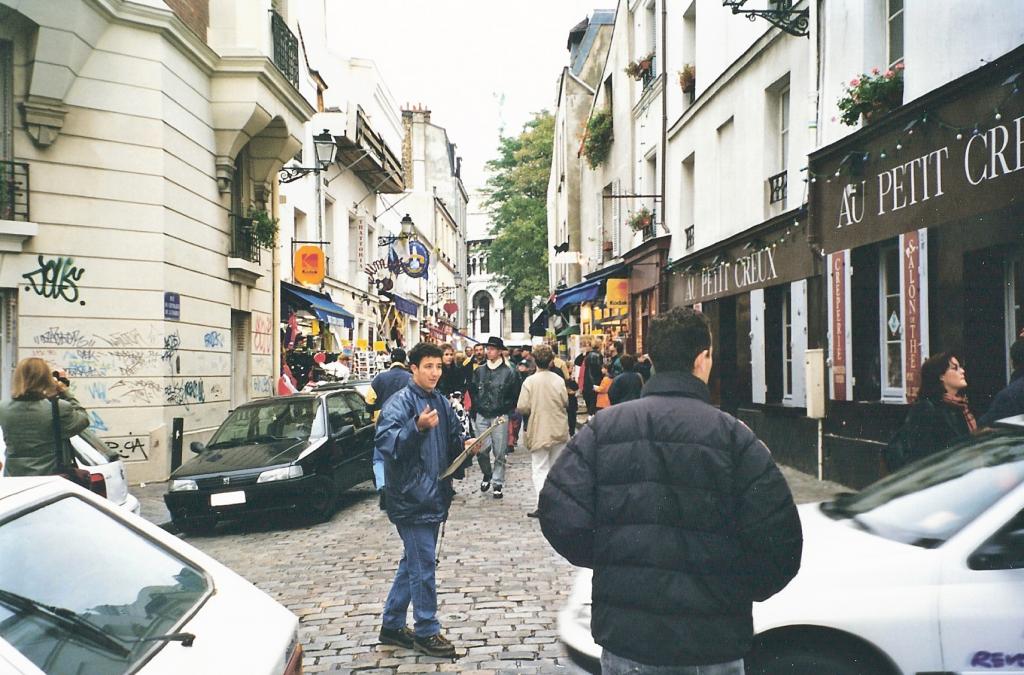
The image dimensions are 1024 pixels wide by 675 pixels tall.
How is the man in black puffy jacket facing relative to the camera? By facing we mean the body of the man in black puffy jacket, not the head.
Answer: away from the camera

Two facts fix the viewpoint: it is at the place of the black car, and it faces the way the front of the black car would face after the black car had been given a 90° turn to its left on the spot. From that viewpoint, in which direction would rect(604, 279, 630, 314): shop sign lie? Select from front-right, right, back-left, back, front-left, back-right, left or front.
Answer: left

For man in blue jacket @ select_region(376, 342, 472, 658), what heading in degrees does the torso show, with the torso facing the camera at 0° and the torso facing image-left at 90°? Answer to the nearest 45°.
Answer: approximately 315°

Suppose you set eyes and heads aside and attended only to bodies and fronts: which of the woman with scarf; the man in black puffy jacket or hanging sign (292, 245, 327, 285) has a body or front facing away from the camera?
the man in black puffy jacket

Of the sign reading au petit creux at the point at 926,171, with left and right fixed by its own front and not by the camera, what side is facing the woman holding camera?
front

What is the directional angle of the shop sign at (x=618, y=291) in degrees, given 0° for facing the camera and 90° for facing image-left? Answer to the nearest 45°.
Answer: approximately 0°

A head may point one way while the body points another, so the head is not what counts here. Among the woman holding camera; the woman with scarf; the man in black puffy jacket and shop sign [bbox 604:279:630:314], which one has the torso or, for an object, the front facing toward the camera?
the shop sign

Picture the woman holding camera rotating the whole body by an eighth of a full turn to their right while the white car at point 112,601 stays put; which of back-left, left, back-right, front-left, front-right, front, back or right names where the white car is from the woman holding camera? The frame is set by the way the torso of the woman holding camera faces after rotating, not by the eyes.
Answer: right
